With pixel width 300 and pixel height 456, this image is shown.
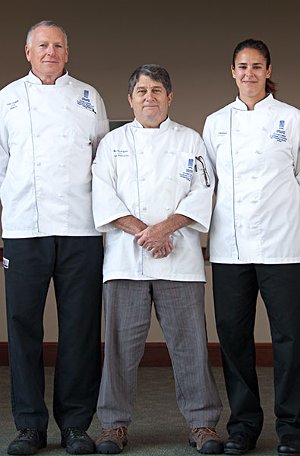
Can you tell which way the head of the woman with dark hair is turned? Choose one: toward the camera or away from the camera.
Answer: toward the camera

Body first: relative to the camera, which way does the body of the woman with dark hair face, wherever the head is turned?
toward the camera
